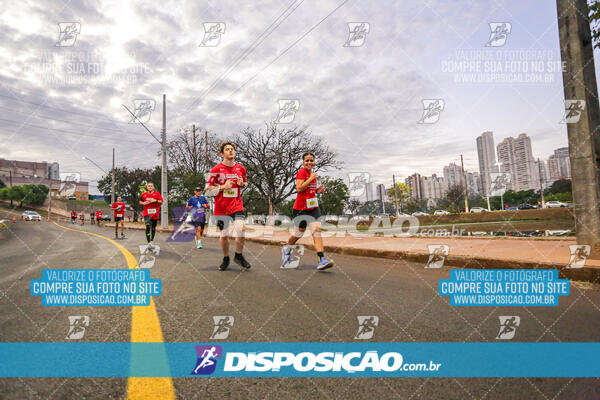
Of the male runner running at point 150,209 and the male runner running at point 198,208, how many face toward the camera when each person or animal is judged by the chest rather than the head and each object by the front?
2

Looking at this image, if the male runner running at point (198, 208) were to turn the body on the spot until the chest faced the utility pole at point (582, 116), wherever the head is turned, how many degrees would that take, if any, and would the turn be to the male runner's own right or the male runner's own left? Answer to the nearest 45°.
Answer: approximately 45° to the male runner's own left

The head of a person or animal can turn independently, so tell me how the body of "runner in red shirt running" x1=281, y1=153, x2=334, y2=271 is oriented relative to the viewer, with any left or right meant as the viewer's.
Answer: facing the viewer and to the right of the viewer

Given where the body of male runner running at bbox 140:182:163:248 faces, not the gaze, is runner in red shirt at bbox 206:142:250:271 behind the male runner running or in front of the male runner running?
in front

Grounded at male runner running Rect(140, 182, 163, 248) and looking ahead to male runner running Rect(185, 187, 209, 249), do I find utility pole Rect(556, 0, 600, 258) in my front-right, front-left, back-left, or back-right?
front-right

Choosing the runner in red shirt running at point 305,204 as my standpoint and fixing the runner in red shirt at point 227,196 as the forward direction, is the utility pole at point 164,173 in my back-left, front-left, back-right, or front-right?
front-right

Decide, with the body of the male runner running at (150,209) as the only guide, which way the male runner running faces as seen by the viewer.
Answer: toward the camera

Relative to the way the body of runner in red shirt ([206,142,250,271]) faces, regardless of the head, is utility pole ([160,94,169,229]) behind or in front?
behind

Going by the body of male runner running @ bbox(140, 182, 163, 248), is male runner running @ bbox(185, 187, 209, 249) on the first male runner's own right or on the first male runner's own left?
on the first male runner's own left

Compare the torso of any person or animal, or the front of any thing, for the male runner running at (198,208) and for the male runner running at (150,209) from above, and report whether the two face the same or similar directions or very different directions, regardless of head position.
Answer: same or similar directions

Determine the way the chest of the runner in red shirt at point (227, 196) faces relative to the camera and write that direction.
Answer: toward the camera

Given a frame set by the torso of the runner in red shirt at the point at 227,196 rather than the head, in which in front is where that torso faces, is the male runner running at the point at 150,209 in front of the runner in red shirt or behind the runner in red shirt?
behind

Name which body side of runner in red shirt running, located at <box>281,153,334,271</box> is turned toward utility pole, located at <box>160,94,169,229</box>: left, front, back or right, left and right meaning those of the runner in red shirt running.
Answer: back
